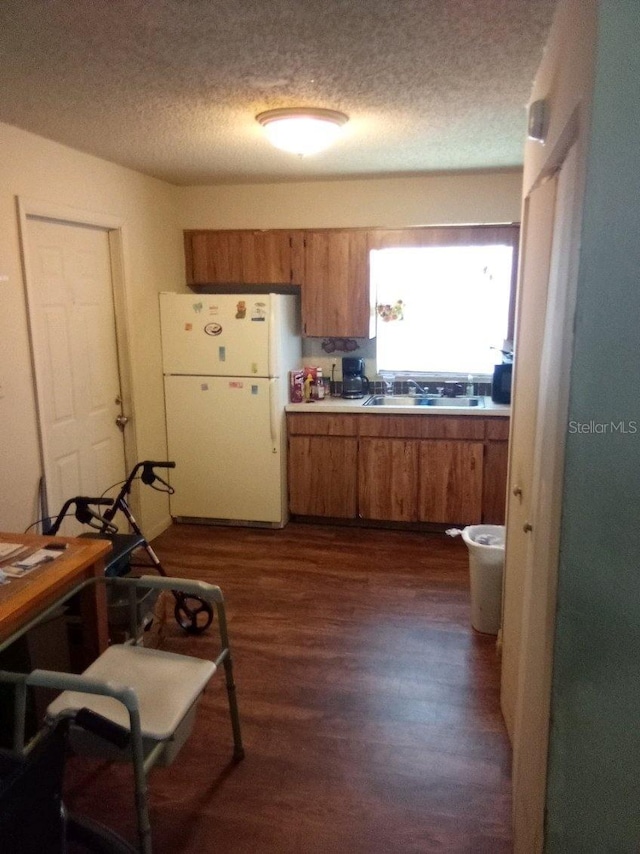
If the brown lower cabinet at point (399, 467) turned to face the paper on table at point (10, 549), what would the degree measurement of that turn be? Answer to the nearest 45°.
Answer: approximately 45° to its right

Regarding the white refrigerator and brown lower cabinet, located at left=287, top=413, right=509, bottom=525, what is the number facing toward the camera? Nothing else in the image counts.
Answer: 2

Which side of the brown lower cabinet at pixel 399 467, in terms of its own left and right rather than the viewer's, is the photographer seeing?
front

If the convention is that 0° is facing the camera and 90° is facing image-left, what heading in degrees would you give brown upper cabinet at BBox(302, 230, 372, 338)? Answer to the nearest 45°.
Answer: approximately 0°

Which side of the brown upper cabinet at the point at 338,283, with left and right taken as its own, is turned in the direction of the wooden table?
front

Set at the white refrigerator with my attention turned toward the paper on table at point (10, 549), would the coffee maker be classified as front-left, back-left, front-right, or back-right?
back-left
